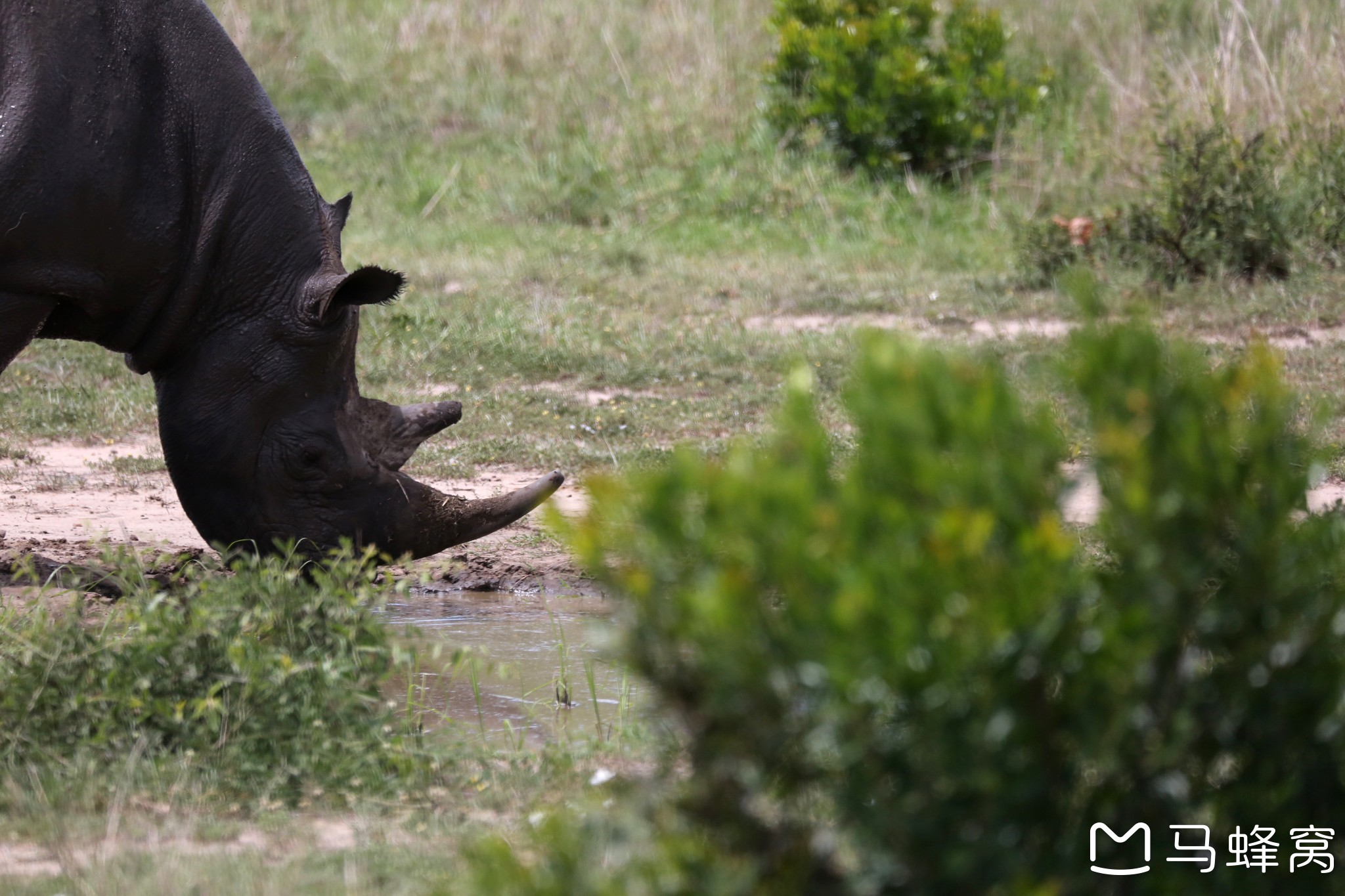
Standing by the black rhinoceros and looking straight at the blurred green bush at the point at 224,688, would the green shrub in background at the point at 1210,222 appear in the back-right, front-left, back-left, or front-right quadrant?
back-left

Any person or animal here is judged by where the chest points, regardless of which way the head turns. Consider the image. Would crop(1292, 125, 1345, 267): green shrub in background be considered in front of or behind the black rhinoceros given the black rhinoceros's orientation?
in front

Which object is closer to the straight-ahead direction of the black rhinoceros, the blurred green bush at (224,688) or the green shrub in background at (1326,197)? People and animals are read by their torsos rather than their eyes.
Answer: the green shrub in background

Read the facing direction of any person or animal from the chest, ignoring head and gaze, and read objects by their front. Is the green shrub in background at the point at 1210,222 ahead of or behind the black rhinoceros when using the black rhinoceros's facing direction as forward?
ahead

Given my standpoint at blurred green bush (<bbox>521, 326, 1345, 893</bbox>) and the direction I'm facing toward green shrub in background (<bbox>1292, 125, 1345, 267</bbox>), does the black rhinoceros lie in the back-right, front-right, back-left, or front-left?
front-left

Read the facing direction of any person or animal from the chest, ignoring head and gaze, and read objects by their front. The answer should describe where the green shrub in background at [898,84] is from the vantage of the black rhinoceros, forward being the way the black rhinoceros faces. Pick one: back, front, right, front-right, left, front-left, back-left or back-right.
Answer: front-left

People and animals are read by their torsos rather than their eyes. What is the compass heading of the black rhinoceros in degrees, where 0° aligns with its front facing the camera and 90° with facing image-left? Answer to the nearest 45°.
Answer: approximately 270°

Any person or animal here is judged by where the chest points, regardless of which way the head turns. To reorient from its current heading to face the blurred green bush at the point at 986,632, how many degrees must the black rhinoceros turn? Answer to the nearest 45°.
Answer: approximately 90° to its right

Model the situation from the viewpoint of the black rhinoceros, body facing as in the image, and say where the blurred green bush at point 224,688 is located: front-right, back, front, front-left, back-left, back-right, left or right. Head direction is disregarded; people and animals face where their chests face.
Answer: right
